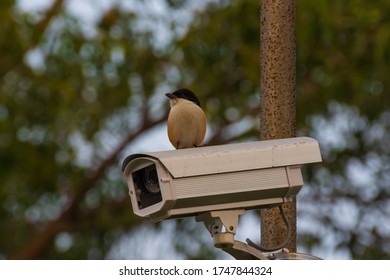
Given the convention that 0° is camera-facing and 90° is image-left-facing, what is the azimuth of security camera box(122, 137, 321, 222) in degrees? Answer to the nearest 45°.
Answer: approximately 45°
